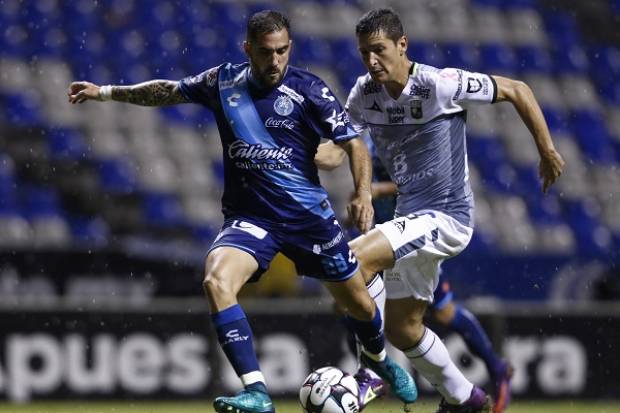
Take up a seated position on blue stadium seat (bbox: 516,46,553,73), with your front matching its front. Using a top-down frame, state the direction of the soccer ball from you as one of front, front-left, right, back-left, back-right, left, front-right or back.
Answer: front

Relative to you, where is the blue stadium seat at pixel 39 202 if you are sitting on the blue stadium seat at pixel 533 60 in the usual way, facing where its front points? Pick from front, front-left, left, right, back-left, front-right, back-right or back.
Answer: front-right

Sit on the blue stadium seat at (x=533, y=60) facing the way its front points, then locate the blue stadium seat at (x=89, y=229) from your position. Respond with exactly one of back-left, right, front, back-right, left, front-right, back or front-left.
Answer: front-right

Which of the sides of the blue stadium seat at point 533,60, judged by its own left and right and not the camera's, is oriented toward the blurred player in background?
front

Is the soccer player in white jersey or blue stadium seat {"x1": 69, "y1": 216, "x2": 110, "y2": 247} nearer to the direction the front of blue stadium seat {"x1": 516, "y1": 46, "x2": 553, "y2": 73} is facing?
the soccer player in white jersey

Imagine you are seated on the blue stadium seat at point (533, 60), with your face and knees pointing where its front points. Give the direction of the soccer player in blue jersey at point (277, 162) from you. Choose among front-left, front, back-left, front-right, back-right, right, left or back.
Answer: front

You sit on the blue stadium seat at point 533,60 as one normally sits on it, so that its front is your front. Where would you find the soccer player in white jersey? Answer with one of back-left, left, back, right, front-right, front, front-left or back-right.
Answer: front

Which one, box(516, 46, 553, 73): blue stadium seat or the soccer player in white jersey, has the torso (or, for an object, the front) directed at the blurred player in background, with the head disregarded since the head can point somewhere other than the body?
the blue stadium seat

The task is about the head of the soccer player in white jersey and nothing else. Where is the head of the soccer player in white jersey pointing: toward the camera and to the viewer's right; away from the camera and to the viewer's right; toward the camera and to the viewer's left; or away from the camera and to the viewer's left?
toward the camera and to the viewer's left

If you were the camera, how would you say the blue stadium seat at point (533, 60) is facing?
facing the viewer

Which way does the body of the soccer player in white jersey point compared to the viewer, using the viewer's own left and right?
facing the viewer and to the left of the viewer

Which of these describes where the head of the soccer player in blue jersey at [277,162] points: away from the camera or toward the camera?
toward the camera
